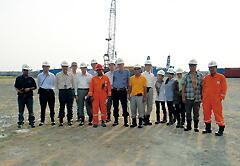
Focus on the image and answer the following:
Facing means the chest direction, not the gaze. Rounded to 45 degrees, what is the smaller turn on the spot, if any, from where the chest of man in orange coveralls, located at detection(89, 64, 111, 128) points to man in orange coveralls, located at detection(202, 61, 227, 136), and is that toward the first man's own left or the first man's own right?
approximately 90° to the first man's own left

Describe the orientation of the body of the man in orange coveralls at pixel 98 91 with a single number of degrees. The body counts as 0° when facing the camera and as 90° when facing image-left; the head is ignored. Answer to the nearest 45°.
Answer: approximately 0°
